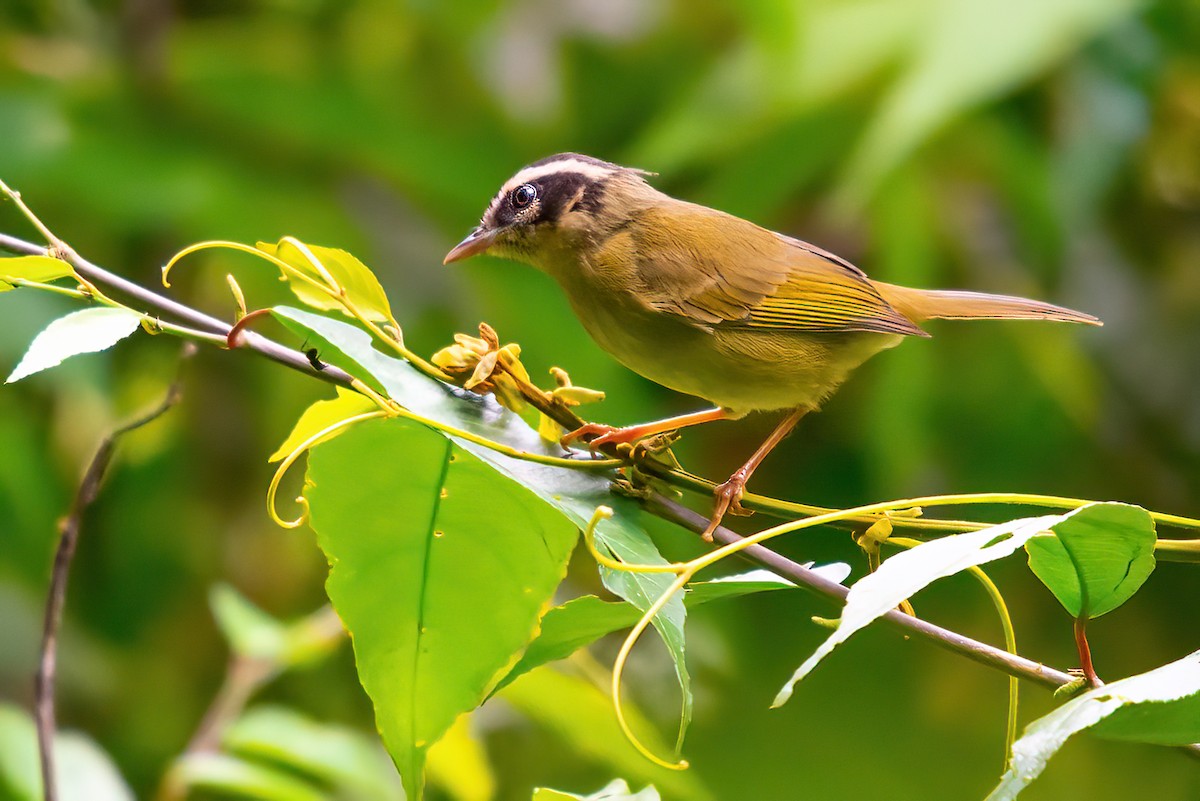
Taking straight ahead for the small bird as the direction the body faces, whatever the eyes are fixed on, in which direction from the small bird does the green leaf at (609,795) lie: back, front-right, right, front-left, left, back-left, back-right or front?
left

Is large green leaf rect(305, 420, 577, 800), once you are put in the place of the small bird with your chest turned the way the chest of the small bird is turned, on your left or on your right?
on your left

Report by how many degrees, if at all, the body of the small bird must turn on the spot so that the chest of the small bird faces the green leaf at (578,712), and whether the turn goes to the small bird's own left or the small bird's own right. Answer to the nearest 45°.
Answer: approximately 90° to the small bird's own right

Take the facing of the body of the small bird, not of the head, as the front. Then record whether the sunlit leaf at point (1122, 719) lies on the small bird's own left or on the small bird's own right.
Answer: on the small bird's own left

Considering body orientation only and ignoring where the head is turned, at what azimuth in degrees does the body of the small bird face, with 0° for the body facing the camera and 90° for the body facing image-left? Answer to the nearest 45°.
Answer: approximately 90°

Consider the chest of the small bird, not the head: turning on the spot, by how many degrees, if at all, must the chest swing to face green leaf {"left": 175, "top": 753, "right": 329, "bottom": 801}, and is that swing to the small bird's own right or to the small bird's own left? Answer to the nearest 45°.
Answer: approximately 45° to the small bird's own left
